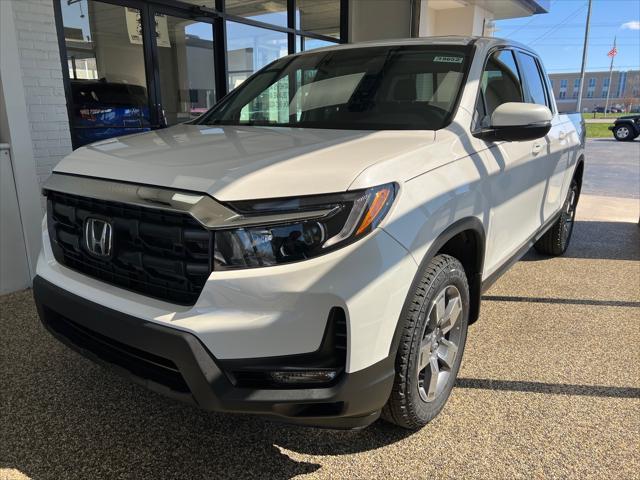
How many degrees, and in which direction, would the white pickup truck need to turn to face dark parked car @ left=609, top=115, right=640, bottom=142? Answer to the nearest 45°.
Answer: approximately 180°

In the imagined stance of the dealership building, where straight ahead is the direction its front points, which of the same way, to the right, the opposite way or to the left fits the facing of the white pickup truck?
to the right

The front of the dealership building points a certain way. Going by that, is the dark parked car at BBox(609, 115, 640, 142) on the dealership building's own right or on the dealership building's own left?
on the dealership building's own left

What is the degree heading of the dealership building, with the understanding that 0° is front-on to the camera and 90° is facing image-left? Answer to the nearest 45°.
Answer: approximately 315°

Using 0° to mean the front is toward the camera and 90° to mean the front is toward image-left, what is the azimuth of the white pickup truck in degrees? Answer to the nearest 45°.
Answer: approximately 45°

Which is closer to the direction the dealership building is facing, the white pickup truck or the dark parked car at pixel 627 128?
the white pickup truck

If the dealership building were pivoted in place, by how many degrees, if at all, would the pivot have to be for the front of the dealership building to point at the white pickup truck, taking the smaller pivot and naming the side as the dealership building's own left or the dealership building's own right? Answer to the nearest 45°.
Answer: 0° — it already faces it
